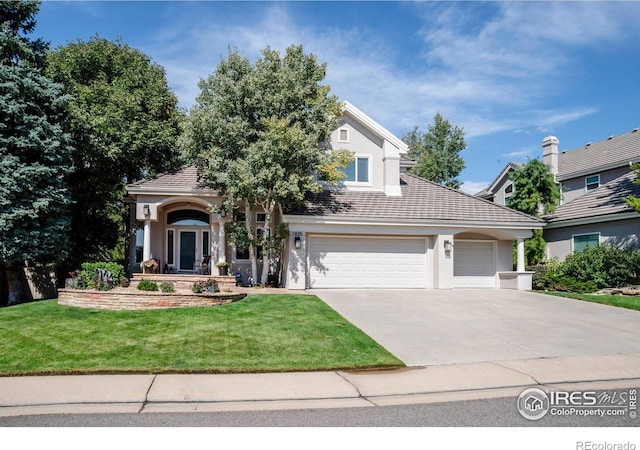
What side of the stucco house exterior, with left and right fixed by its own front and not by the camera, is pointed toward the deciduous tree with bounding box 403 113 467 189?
back

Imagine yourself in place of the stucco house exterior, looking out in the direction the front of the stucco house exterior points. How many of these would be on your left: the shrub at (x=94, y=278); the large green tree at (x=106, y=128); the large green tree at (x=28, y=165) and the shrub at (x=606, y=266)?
1

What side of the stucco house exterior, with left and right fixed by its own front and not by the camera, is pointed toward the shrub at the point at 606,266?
left

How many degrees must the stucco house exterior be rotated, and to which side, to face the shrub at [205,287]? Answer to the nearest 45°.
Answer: approximately 45° to its right

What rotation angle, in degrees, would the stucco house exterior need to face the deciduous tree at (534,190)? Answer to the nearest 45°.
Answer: approximately 135° to its left

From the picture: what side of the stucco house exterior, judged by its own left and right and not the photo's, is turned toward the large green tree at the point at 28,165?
right

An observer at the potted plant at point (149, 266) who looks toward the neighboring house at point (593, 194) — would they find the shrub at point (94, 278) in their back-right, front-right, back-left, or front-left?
back-right

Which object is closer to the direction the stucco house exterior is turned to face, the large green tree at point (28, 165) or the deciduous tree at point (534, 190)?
the large green tree

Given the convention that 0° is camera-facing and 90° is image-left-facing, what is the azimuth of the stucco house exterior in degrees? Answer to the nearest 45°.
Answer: approximately 0°

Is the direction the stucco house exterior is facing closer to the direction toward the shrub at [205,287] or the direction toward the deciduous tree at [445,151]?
the shrub

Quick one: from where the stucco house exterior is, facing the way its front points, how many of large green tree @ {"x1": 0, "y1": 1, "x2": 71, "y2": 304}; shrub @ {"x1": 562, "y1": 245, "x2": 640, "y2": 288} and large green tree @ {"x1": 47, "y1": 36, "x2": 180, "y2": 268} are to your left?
1

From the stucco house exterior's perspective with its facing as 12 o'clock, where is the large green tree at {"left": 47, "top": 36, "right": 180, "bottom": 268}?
The large green tree is roughly at 3 o'clock from the stucco house exterior.

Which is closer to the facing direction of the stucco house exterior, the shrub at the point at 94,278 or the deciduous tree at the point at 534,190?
the shrub

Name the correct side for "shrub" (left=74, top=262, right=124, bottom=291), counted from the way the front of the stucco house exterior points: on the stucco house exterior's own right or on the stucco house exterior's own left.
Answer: on the stucco house exterior's own right

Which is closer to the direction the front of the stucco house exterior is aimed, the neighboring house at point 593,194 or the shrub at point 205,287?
the shrub

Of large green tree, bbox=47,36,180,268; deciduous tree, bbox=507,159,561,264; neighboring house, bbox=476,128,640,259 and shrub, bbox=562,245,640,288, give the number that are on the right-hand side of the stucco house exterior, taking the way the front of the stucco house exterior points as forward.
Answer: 1
